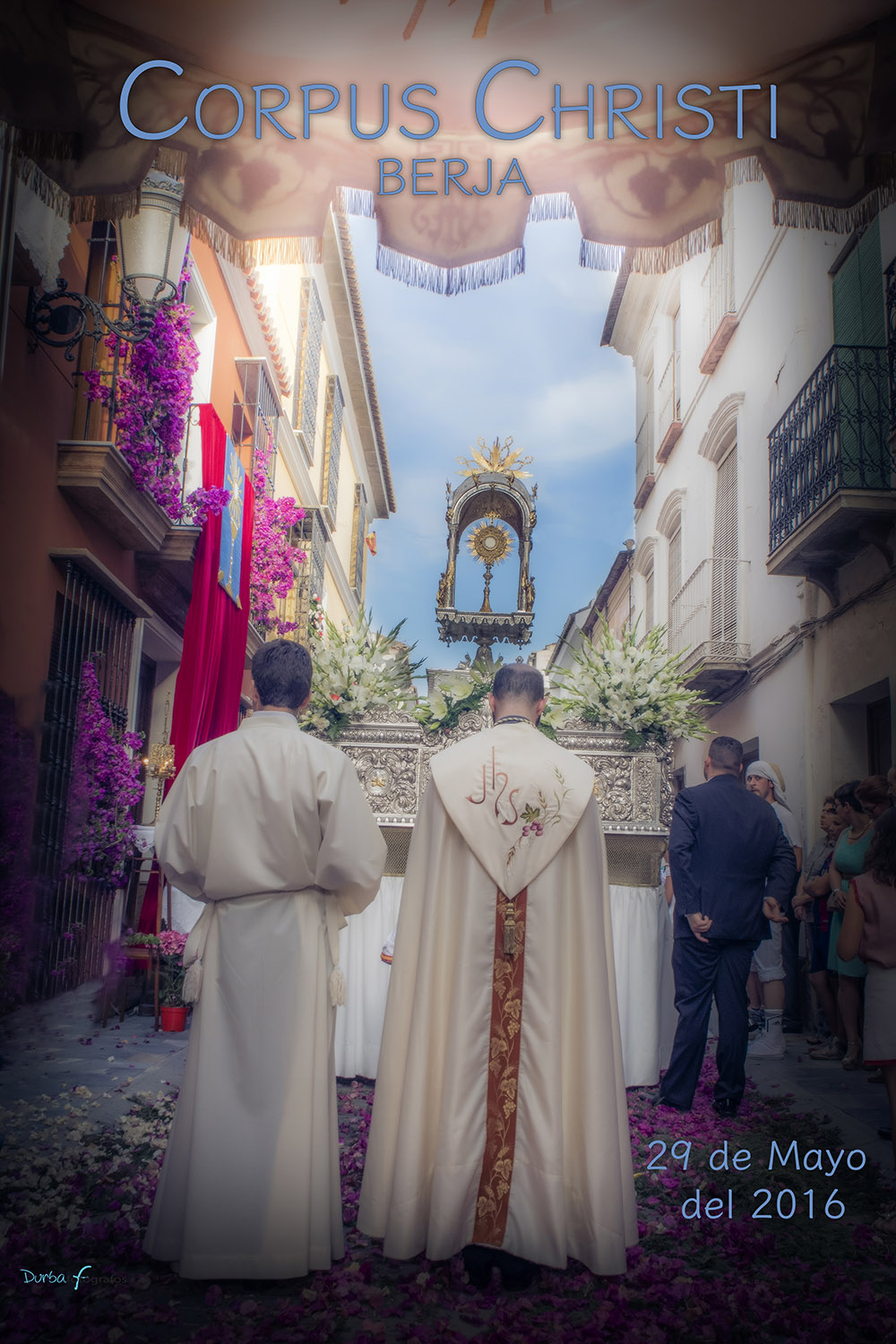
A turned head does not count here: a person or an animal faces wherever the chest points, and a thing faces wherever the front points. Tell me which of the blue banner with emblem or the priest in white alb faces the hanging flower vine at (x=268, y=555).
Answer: the priest in white alb

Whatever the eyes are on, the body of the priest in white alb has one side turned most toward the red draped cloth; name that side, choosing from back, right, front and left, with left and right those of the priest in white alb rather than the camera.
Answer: front

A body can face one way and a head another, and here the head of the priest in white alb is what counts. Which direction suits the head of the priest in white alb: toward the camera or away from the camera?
away from the camera

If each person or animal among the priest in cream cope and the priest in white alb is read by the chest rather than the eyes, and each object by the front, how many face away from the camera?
2

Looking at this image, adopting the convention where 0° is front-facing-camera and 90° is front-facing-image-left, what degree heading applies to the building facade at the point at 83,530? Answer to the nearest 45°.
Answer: approximately 270°

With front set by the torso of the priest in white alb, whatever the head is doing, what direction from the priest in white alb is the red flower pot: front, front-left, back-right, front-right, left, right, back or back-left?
front

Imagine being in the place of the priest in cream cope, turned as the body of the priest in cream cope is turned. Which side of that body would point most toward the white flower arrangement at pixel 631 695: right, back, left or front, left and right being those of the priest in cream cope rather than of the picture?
front

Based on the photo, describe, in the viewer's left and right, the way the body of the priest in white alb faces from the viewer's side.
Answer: facing away from the viewer

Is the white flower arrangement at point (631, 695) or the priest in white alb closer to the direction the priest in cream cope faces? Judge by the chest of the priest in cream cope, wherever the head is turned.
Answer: the white flower arrangement

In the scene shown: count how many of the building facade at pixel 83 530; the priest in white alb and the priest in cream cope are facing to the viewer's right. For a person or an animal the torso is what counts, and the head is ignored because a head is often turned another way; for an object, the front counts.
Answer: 1

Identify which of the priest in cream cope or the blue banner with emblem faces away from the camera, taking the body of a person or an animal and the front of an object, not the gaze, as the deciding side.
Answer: the priest in cream cope

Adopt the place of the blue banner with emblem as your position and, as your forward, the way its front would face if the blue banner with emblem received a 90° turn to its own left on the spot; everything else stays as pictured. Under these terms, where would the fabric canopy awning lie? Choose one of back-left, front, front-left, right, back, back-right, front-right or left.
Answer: back-right

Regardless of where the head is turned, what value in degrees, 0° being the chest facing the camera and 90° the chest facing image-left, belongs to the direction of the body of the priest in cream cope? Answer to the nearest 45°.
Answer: approximately 180°
